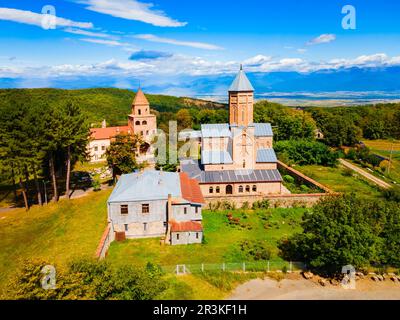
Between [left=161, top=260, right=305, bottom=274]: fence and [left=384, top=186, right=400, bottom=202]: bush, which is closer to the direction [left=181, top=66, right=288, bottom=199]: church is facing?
the fence

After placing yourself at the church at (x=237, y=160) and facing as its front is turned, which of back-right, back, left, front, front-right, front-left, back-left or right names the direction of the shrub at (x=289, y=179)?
back-left

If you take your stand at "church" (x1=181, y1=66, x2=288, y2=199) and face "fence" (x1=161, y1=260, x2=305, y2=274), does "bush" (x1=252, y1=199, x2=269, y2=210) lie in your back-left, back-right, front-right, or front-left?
front-left

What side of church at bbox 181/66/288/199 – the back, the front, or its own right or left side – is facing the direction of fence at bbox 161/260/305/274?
front

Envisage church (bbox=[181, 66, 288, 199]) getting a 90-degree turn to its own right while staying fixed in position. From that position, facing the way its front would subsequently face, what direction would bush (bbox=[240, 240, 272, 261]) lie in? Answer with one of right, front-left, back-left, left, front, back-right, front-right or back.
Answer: left

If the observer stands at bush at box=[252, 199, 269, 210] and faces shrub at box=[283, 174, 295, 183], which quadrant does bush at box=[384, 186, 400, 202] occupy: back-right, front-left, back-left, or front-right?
front-right

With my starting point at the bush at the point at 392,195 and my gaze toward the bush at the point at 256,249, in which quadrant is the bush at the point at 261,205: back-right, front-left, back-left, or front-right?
front-right

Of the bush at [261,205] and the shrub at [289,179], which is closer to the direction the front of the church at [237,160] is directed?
the bush

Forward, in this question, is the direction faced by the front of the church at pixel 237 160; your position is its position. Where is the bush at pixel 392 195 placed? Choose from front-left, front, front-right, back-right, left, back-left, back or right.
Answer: left

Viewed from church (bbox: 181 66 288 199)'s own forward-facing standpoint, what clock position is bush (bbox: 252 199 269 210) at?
The bush is roughly at 11 o'clock from the church.

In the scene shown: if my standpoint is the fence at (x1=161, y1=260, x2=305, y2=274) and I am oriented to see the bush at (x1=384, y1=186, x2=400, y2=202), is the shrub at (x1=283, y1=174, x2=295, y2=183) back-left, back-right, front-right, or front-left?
front-left

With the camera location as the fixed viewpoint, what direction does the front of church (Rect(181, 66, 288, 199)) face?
facing the viewer

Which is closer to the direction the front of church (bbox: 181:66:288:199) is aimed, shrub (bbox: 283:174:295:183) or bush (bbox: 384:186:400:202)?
the bush

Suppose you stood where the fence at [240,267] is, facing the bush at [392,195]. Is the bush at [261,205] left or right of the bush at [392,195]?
left
